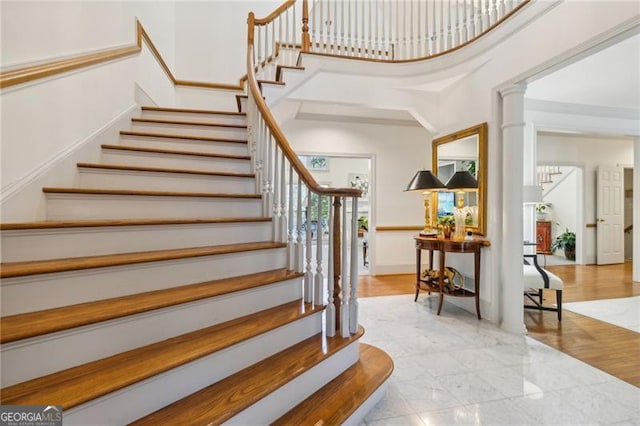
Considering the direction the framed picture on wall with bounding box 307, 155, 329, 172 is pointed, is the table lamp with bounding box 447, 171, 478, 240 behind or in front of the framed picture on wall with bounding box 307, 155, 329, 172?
in front

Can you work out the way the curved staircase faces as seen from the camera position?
facing the viewer and to the right of the viewer

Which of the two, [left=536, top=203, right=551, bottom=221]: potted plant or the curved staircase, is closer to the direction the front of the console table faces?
the curved staircase

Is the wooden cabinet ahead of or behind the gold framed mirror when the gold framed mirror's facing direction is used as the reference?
behind

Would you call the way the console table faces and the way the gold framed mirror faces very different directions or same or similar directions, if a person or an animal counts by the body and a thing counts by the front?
same or similar directions

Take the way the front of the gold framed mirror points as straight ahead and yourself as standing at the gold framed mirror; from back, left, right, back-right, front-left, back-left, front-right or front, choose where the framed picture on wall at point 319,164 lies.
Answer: right

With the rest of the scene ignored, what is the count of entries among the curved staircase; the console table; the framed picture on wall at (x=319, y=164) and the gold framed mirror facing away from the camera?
0

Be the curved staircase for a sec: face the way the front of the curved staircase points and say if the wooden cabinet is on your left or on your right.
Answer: on your left

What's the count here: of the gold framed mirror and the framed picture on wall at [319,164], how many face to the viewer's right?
0

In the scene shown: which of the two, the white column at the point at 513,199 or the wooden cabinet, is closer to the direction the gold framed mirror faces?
the white column

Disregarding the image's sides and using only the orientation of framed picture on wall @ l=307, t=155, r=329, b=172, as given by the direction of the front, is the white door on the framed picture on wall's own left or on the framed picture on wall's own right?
on the framed picture on wall's own left

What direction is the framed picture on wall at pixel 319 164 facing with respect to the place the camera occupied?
facing the viewer

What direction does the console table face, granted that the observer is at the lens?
facing the viewer and to the left of the viewer
